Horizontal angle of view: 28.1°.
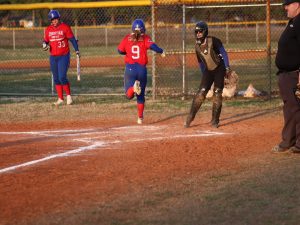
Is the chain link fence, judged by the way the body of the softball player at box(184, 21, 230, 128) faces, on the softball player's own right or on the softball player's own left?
on the softball player's own right

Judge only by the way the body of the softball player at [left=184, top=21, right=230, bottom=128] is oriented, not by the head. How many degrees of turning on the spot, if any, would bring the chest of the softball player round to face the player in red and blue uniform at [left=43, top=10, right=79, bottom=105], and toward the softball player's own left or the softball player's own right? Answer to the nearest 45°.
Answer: approximately 90° to the softball player's own right

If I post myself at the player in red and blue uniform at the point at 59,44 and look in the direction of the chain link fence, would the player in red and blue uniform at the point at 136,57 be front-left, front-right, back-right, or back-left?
back-right

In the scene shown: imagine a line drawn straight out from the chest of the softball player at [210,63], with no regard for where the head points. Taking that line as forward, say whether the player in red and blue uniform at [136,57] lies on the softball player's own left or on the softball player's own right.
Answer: on the softball player's own right

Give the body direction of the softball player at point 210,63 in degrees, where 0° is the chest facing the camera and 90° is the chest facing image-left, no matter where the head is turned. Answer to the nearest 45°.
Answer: approximately 45°

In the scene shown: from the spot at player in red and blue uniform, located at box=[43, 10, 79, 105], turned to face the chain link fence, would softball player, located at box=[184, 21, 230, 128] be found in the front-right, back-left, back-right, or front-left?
back-right

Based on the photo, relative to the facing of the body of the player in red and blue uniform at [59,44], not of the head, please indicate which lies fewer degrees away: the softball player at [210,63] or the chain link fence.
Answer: the softball player

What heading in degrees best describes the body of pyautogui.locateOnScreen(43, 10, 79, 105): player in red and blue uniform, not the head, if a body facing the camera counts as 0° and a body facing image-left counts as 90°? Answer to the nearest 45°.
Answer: approximately 0°

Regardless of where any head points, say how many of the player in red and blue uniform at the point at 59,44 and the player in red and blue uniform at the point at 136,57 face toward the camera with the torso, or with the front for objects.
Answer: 1
